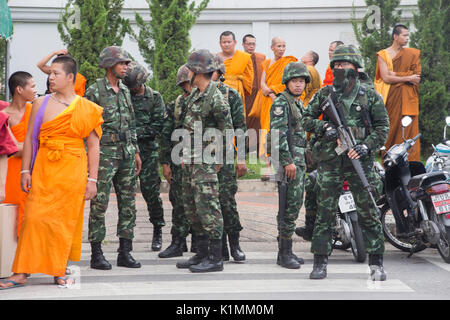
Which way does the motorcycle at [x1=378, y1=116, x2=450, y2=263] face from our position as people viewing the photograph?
facing away from the viewer and to the left of the viewer

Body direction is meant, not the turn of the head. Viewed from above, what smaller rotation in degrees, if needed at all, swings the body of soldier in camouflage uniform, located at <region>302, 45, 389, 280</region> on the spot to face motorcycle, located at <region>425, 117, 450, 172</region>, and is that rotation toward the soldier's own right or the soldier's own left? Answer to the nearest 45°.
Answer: approximately 135° to the soldier's own left
